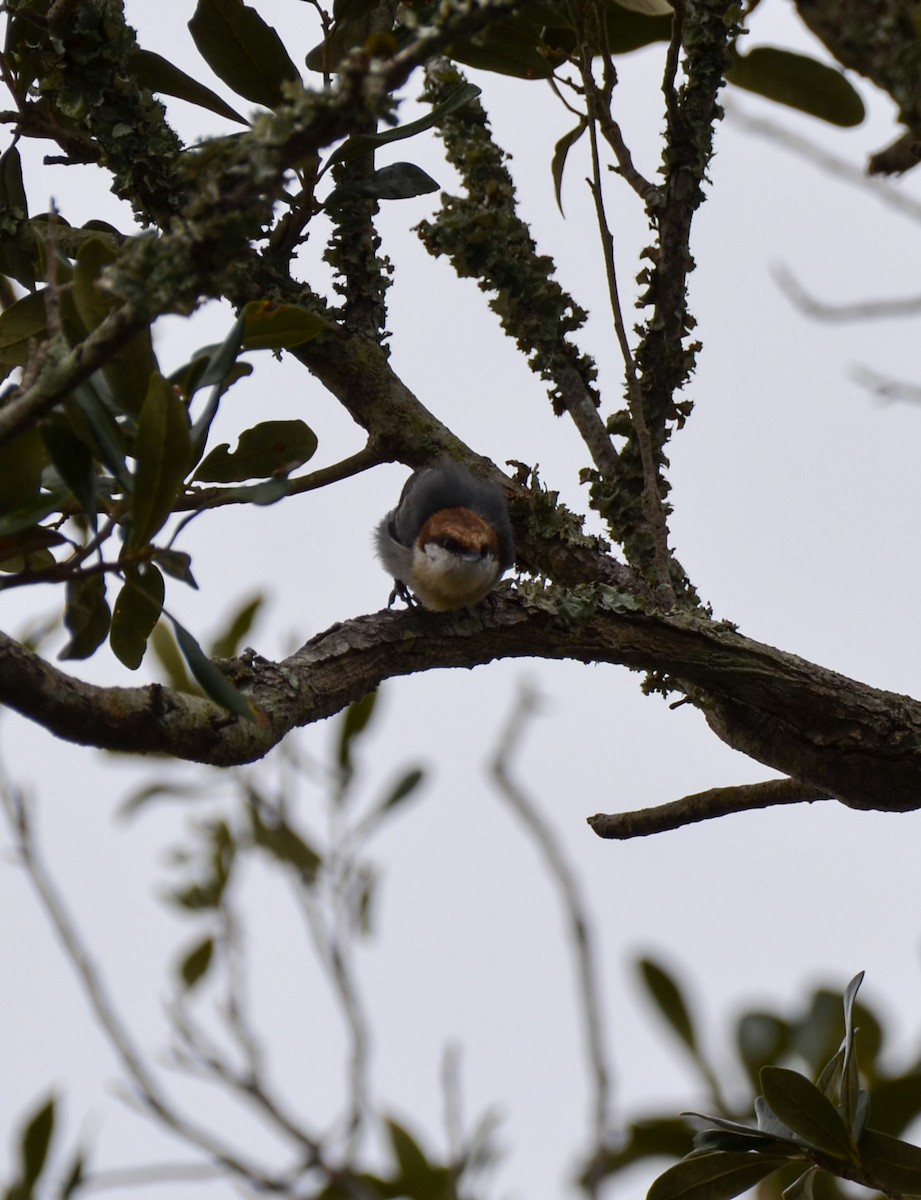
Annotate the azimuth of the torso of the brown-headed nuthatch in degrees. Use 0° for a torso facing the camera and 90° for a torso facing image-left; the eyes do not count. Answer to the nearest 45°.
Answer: approximately 0°
